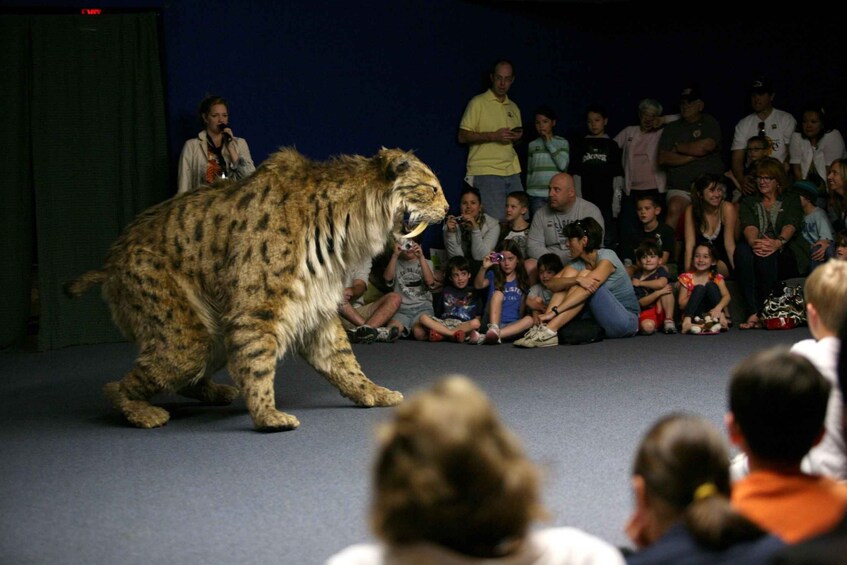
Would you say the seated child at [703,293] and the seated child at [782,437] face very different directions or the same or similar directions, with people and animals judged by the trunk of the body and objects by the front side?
very different directions

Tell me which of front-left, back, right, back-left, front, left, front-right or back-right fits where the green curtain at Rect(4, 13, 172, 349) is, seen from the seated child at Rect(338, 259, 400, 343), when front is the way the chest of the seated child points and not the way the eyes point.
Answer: back-right

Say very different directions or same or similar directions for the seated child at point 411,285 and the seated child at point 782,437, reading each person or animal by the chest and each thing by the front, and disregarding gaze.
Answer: very different directions

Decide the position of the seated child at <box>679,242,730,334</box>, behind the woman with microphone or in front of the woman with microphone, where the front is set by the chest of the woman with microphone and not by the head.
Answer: in front

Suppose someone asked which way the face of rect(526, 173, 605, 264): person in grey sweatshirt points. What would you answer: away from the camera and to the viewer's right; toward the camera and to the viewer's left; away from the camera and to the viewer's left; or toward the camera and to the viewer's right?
toward the camera and to the viewer's left

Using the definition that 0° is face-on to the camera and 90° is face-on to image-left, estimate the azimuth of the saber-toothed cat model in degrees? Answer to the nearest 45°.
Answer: approximately 270°

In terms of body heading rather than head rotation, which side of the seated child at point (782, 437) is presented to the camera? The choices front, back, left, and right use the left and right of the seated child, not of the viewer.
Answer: back

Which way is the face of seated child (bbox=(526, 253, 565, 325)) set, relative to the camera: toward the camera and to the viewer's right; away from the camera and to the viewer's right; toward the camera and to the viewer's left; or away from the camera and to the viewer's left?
toward the camera and to the viewer's left

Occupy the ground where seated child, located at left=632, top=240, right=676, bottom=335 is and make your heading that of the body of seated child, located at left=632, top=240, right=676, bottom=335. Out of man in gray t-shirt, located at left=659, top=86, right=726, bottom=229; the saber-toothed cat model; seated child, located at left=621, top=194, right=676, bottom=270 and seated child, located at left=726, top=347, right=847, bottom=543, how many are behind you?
2

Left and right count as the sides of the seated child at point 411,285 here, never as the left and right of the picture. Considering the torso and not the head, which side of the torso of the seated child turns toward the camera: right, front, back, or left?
front

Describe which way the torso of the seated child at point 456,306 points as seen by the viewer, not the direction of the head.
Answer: toward the camera

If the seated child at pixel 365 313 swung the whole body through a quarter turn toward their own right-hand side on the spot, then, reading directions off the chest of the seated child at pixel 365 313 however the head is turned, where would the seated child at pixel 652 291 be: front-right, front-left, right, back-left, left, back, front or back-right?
back-left

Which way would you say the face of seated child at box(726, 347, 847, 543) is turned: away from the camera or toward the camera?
away from the camera

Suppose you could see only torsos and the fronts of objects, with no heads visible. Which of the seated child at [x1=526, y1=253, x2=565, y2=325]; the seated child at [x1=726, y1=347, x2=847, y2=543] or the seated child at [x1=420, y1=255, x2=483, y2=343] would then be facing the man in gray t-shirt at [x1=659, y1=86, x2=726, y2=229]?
the seated child at [x1=726, y1=347, x2=847, y2=543]

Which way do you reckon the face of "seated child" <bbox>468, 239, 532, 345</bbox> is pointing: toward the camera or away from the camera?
toward the camera

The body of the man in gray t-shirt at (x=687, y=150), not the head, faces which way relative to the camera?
toward the camera

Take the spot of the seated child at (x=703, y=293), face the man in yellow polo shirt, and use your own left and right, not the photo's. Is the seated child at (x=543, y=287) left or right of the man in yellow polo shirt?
left

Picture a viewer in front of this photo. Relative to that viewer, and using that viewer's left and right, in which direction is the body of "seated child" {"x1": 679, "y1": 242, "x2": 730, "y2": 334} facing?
facing the viewer

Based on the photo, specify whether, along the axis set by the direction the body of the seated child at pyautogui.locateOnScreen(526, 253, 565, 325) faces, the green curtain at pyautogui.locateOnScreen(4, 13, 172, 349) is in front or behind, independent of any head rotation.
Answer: in front

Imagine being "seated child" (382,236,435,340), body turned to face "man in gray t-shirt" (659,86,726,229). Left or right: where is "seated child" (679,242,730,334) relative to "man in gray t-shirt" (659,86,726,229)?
right
